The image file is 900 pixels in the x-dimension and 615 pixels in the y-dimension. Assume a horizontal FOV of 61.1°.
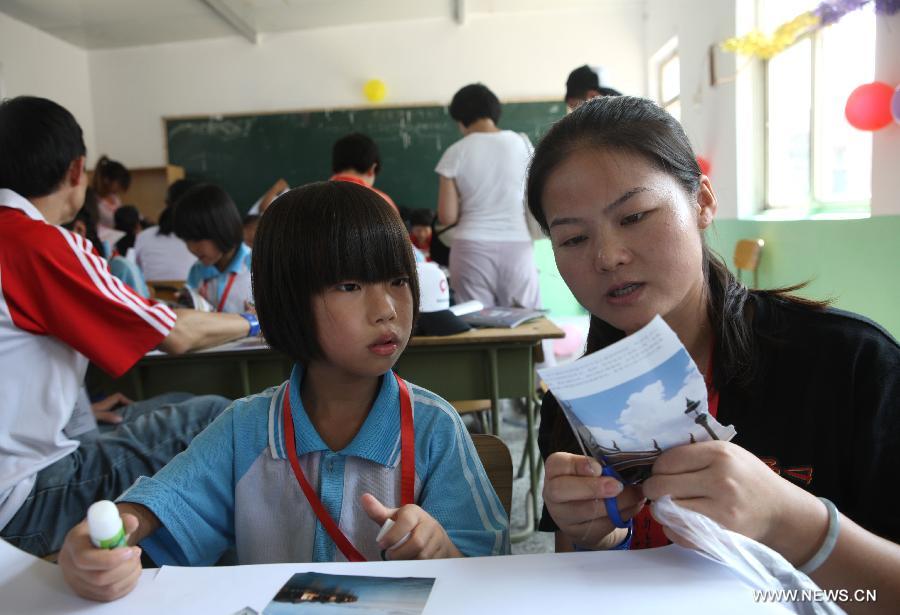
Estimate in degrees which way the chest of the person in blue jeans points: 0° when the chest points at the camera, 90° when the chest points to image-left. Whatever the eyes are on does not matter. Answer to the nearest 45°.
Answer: approximately 225°

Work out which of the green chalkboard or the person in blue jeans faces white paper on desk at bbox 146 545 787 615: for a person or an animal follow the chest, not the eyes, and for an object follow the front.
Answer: the green chalkboard

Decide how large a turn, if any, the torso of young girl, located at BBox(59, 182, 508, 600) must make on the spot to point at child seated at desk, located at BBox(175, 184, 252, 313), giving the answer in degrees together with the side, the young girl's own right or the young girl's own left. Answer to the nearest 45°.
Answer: approximately 180°

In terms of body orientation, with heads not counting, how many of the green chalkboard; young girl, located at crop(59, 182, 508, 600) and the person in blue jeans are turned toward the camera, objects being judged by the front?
2

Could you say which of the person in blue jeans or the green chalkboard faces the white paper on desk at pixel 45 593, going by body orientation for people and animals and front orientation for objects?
the green chalkboard

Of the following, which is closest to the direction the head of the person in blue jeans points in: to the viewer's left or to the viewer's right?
to the viewer's right

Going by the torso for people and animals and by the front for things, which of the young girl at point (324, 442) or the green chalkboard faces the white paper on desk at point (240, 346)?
the green chalkboard
